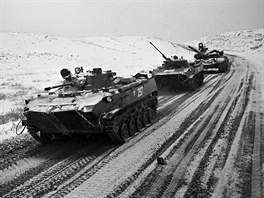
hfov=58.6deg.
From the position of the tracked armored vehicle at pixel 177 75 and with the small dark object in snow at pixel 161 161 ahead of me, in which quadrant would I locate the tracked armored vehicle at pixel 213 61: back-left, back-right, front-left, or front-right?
back-left

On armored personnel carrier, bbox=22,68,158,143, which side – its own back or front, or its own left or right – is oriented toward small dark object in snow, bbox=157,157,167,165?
left

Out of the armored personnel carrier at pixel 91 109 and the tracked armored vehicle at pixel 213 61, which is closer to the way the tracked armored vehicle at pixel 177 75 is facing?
the armored personnel carrier

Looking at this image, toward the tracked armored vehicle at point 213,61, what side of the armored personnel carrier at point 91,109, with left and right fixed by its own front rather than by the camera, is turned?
back

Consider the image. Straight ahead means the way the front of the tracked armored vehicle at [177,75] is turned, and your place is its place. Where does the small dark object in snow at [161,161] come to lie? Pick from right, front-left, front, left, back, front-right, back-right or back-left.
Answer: front-left

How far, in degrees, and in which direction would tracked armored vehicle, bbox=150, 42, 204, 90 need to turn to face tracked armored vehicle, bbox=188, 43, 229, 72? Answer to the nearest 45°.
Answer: approximately 135° to its right

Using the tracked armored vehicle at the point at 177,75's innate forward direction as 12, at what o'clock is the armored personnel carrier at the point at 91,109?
The armored personnel carrier is roughly at 11 o'clock from the tracked armored vehicle.

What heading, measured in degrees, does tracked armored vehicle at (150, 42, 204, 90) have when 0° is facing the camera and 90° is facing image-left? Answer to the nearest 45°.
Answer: approximately 45°

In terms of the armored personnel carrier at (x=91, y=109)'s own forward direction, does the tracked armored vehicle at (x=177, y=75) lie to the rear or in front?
to the rear

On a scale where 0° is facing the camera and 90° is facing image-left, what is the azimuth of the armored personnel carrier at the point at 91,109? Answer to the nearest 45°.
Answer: approximately 45°
